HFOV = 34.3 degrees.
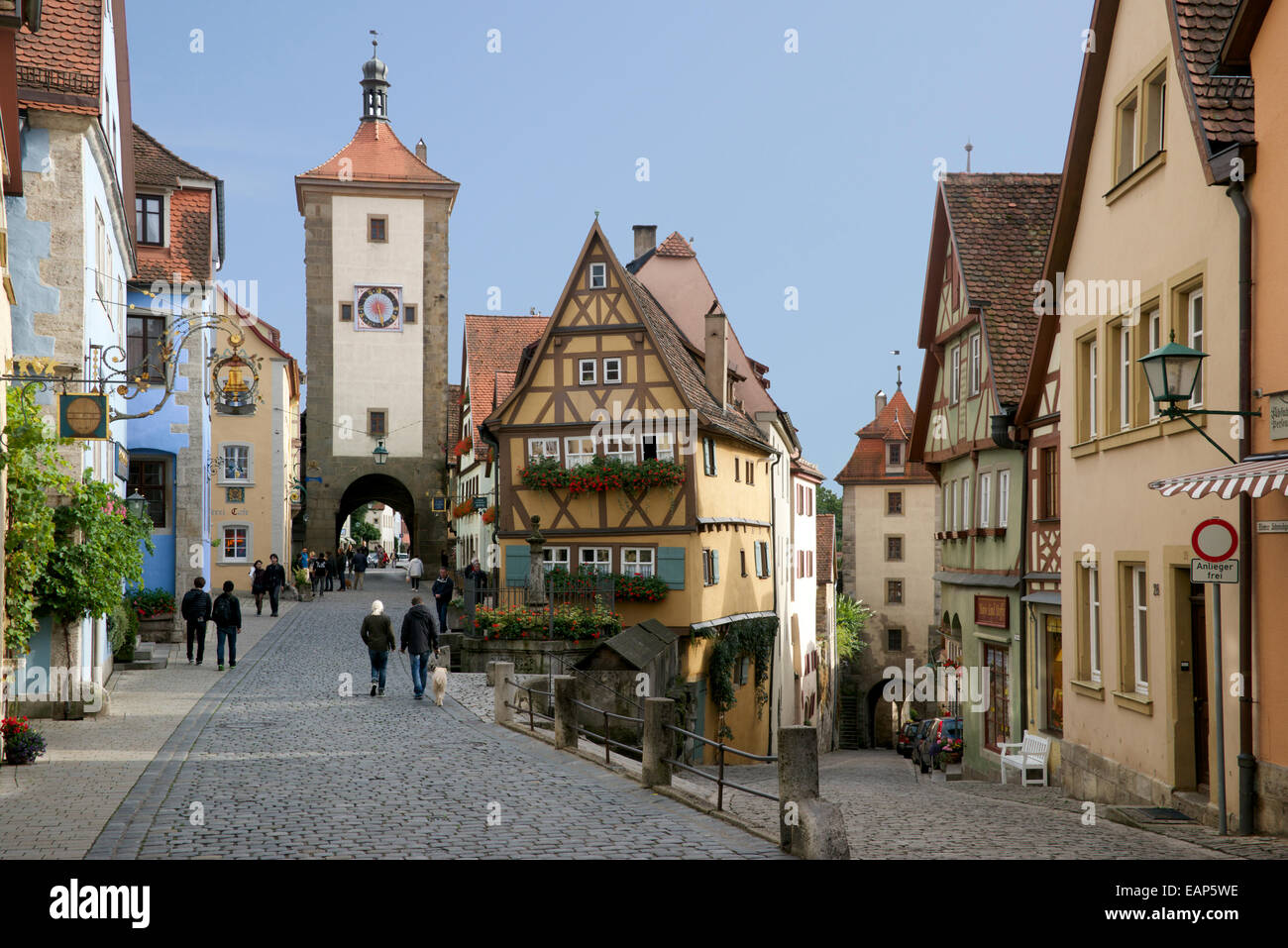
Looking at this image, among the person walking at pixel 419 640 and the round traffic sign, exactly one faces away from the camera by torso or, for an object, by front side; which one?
the person walking

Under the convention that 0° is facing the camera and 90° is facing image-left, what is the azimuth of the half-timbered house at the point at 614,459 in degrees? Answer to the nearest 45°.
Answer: approximately 0°

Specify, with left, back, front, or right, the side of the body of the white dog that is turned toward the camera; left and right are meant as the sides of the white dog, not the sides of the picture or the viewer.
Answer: back

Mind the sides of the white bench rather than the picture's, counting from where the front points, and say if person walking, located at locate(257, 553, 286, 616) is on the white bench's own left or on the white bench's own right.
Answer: on the white bench's own right

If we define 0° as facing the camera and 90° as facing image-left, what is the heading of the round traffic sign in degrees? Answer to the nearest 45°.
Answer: approximately 0°

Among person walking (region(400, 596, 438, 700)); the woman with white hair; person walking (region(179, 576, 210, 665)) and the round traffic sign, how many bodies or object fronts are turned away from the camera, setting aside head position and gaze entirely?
3

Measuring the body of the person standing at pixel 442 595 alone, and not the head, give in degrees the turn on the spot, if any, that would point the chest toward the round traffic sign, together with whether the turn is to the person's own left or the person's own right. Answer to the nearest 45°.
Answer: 0° — they already face it

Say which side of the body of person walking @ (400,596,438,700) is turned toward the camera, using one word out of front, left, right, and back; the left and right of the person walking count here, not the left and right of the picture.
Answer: back
